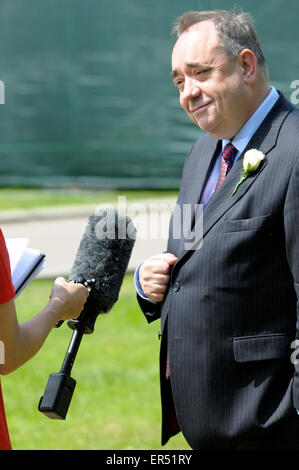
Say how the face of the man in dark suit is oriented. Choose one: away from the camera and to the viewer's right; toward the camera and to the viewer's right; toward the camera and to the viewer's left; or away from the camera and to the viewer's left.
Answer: toward the camera and to the viewer's left
